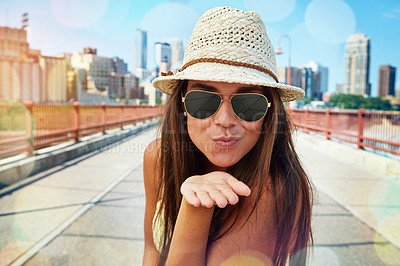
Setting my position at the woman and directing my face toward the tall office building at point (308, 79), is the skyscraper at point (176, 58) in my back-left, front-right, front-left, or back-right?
front-left

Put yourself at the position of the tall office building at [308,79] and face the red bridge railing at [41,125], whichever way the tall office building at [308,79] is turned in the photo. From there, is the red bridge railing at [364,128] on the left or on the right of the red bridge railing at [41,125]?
left

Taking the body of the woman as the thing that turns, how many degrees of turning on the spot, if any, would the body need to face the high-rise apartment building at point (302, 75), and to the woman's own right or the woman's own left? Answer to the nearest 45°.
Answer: approximately 180°

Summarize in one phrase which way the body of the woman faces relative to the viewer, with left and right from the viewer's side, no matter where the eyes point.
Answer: facing the viewer

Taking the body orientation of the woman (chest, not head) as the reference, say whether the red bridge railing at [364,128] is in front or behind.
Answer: behind

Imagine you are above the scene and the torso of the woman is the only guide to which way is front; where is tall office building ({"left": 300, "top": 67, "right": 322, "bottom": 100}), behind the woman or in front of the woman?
behind

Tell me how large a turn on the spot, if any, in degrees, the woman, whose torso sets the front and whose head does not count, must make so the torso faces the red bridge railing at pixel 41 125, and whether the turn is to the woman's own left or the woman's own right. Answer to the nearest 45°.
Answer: approximately 135° to the woman's own right
